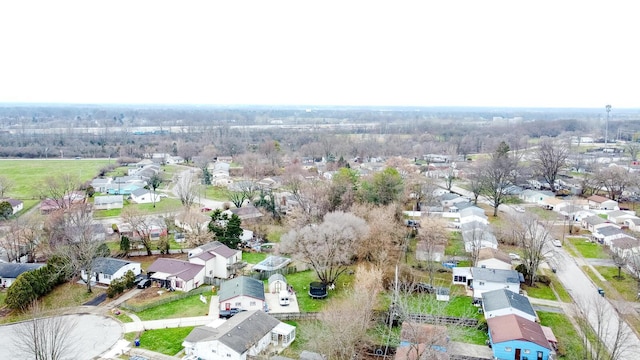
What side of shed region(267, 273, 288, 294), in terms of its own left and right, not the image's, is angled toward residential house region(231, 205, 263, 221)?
back

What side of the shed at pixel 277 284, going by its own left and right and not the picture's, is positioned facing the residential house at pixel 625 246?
left

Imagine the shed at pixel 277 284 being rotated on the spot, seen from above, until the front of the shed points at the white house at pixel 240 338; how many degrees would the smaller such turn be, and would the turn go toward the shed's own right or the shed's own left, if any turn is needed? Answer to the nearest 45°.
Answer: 0° — it already faces it

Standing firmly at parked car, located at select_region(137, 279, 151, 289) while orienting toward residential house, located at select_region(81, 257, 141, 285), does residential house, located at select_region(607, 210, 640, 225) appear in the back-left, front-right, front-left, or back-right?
back-right

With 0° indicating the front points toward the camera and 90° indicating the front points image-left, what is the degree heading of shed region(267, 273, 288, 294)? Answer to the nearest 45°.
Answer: approximately 0°

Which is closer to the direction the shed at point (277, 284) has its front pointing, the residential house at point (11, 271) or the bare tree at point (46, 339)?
the bare tree

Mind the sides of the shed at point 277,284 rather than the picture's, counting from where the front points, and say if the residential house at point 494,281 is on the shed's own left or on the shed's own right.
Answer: on the shed's own left

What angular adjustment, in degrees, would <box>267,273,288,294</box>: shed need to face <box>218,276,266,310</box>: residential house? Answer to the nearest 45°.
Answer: approximately 45° to its right

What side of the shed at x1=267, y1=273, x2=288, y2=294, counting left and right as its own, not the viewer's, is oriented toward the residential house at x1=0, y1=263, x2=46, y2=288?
right
